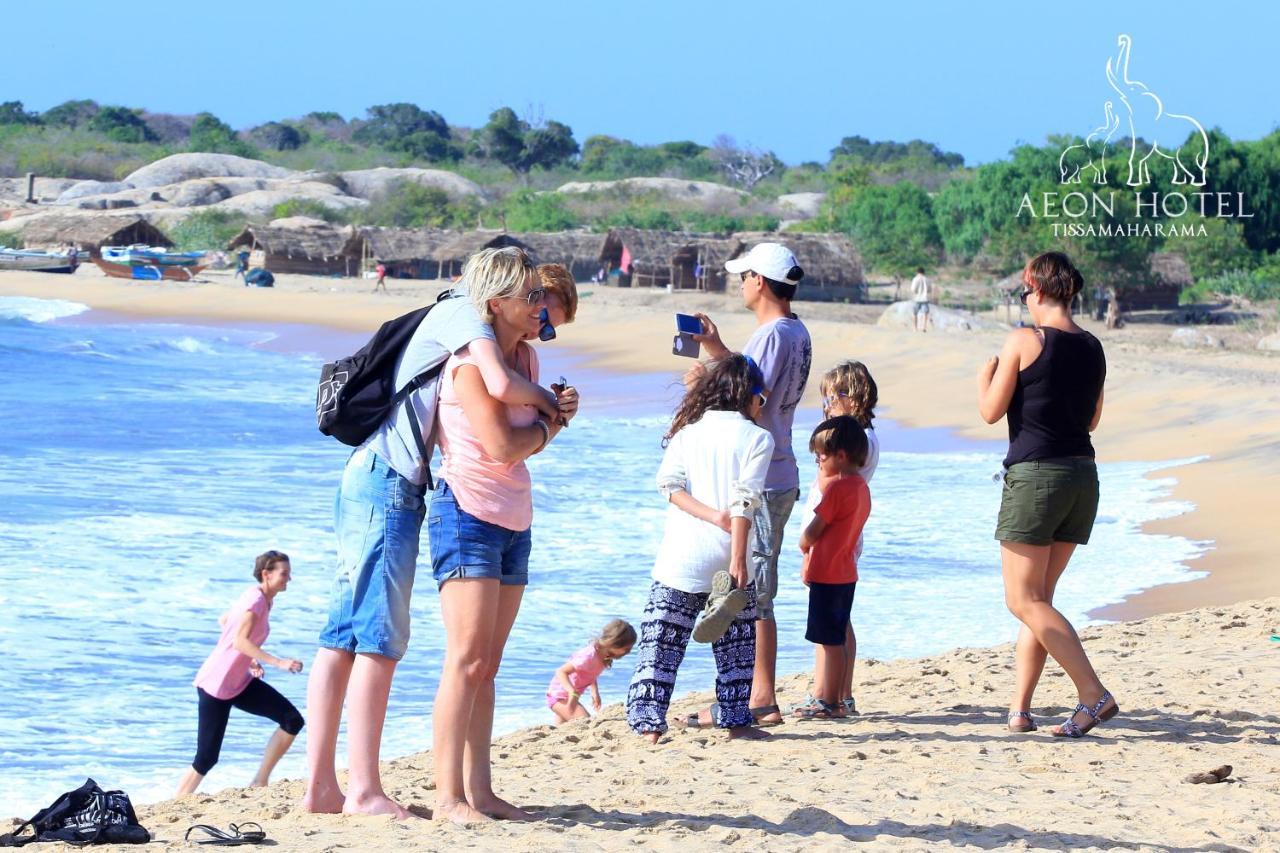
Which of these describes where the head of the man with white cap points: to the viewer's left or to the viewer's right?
to the viewer's left

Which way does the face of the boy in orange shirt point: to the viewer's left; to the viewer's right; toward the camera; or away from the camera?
to the viewer's left

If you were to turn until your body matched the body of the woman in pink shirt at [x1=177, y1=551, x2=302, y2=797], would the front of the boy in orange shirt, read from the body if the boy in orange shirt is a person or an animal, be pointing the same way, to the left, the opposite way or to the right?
the opposite way

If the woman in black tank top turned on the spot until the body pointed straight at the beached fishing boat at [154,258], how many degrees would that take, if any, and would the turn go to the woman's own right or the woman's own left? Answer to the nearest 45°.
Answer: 0° — they already face it

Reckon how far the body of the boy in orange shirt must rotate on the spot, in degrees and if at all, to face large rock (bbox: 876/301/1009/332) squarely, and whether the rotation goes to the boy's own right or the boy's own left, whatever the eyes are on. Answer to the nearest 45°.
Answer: approximately 90° to the boy's own right

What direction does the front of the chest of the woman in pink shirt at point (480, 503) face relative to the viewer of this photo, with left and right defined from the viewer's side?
facing to the right of the viewer

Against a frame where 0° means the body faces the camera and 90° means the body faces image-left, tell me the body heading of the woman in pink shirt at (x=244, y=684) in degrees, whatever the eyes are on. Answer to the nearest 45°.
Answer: approximately 270°

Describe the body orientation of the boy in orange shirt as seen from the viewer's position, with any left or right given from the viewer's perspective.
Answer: facing to the left of the viewer

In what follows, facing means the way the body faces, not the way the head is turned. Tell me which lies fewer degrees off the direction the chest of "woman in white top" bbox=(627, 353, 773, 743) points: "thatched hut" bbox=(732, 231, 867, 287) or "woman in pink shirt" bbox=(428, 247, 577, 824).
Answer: the thatched hut
